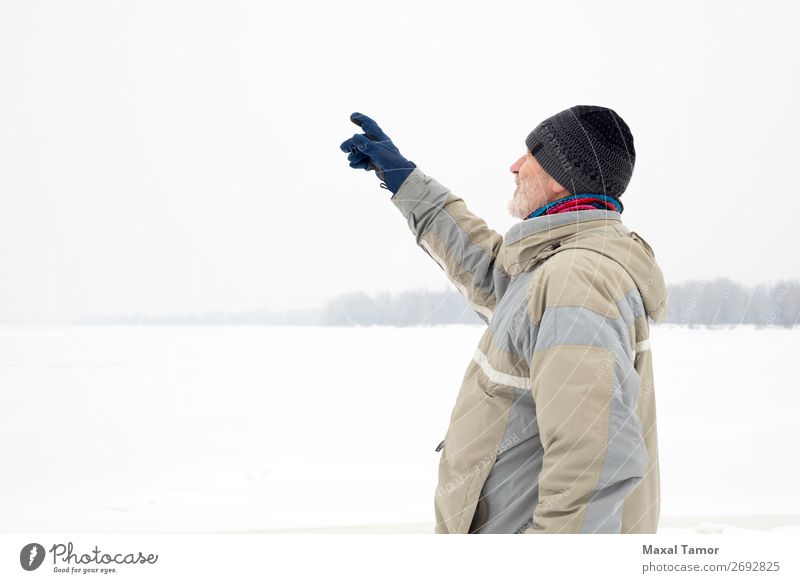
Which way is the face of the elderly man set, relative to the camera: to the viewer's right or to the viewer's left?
to the viewer's left

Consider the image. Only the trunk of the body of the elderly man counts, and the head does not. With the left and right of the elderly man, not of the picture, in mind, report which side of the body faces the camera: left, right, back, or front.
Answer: left
